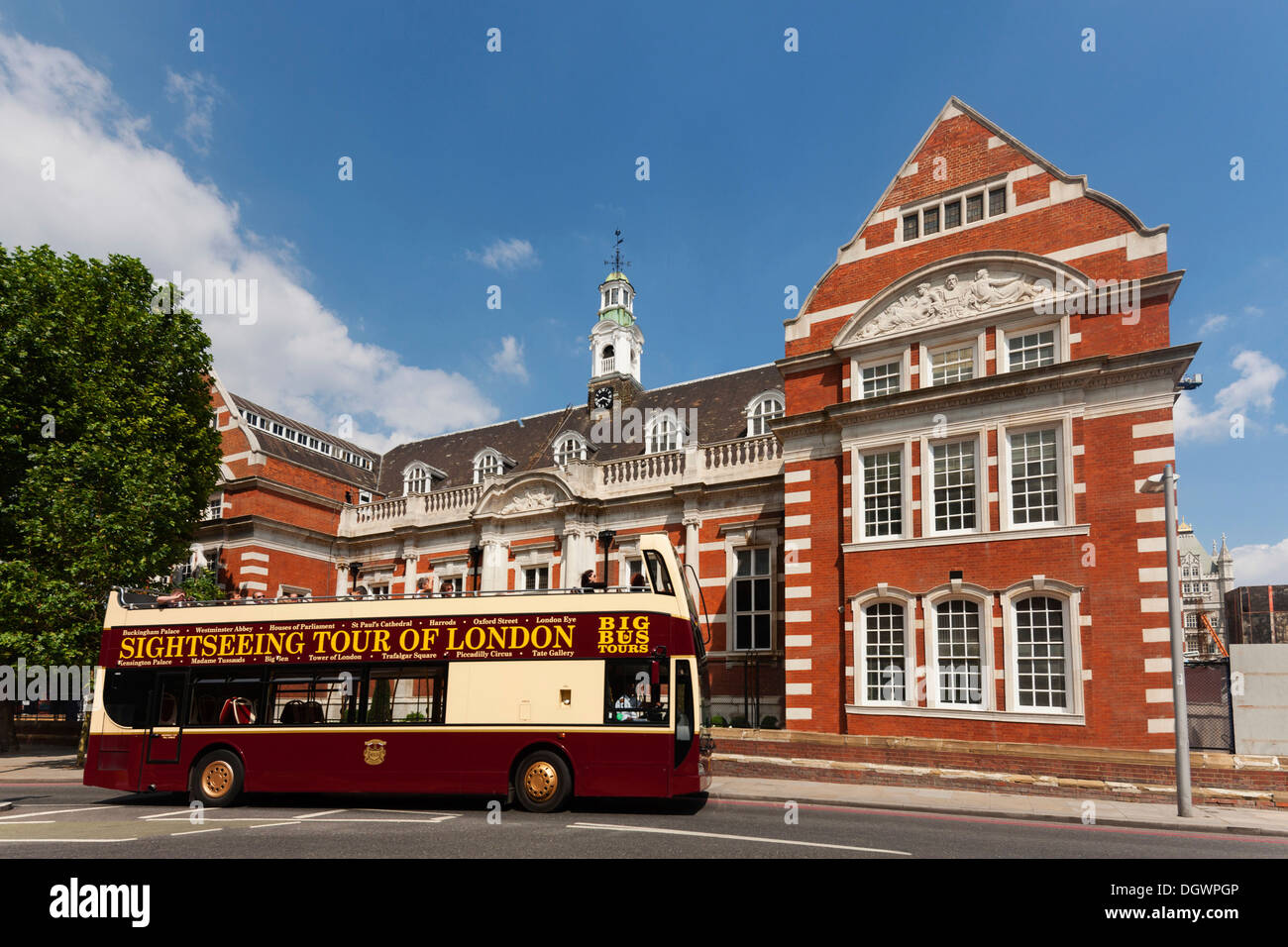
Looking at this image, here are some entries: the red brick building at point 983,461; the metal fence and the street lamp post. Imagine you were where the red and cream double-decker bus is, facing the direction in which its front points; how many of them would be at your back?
0

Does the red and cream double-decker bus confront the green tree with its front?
no

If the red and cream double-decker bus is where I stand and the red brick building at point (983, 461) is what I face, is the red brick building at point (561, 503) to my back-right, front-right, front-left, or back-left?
front-left

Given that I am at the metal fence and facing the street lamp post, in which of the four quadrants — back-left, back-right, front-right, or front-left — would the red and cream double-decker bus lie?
front-right

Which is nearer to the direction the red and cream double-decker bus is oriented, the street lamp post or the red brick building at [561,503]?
the street lamp post

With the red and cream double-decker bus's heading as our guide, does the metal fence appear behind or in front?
in front

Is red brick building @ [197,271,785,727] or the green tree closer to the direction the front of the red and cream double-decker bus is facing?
the red brick building

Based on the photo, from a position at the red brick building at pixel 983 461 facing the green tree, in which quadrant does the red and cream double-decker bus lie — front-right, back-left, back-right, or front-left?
front-left

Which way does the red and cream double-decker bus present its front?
to the viewer's right

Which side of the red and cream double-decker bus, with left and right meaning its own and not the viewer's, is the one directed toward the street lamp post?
front

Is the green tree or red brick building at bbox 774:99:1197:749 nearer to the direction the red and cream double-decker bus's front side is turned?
the red brick building

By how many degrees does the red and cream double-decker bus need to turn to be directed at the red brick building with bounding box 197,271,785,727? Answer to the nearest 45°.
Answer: approximately 90° to its left
